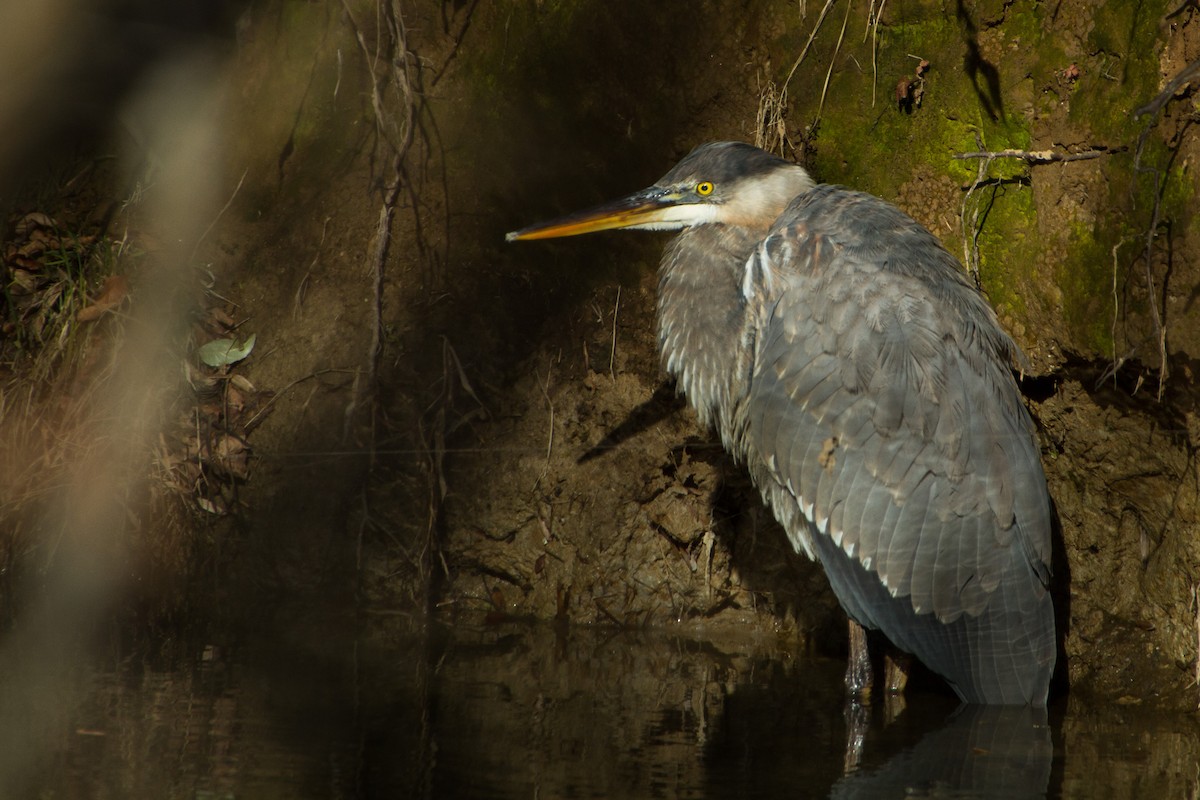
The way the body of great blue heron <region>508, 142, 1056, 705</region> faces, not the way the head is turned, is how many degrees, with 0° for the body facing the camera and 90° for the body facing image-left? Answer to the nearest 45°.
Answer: approximately 90°
